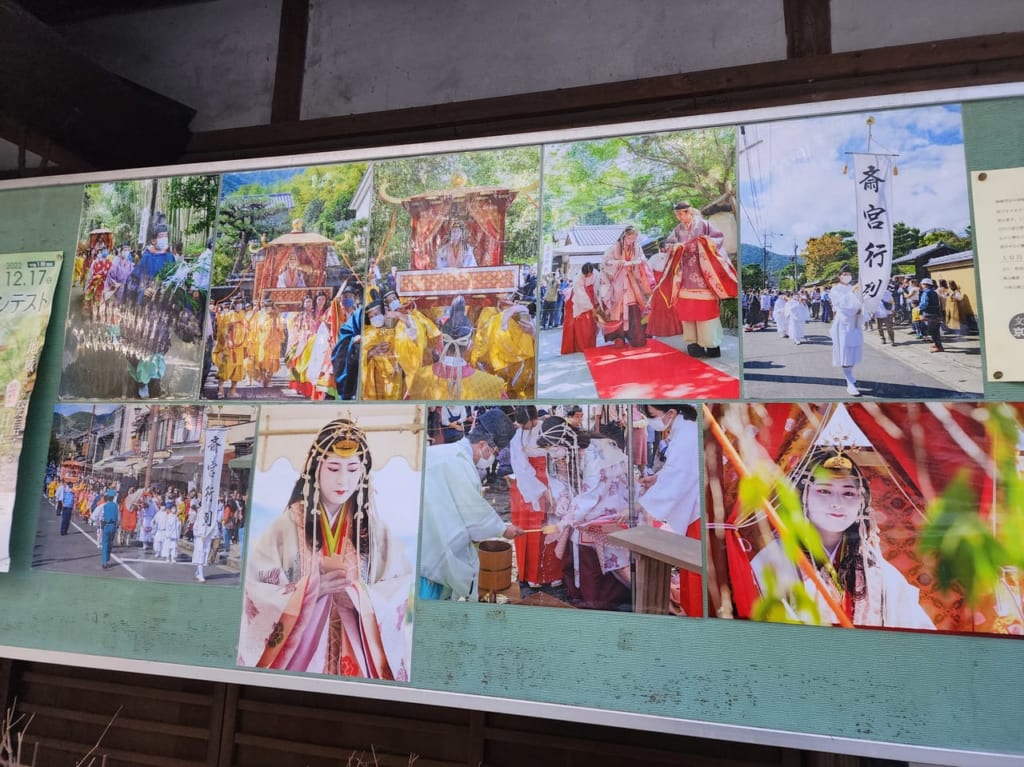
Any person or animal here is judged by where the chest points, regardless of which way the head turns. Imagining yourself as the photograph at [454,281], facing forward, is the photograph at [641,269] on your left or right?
on your left

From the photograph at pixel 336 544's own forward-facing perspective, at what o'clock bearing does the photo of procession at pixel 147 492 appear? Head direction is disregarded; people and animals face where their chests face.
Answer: The photo of procession is roughly at 4 o'clock from the photograph.

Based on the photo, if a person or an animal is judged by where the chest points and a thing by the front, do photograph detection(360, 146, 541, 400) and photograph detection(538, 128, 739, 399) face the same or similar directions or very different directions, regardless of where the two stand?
same or similar directions

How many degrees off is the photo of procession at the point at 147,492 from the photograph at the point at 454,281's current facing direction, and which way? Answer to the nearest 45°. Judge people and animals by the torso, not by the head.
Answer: approximately 90° to its right

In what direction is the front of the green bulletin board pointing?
toward the camera

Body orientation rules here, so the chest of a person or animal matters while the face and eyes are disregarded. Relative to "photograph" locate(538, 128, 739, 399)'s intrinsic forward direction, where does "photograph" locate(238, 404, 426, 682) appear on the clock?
"photograph" locate(238, 404, 426, 682) is roughly at 3 o'clock from "photograph" locate(538, 128, 739, 399).

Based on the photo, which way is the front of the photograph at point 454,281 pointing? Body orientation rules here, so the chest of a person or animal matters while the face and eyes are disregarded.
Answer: toward the camera

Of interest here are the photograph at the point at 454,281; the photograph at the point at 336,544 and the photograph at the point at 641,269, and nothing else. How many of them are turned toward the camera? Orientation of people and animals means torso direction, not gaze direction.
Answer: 3
